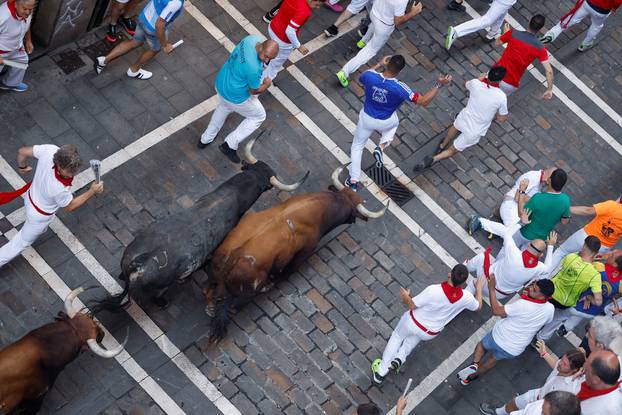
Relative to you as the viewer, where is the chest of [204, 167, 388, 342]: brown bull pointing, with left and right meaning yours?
facing away from the viewer and to the right of the viewer

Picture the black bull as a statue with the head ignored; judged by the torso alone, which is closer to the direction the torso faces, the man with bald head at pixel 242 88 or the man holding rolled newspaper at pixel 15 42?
the man with bald head

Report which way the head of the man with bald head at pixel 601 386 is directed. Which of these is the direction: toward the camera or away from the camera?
away from the camera

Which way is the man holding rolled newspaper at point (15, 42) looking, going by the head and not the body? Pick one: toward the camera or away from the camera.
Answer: toward the camera

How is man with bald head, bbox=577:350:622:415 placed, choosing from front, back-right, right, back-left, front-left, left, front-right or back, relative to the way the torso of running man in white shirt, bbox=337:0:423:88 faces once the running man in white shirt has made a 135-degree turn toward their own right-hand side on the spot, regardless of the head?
front-left

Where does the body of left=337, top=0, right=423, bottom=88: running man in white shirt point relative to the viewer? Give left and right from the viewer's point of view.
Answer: facing away from the viewer and to the right of the viewer

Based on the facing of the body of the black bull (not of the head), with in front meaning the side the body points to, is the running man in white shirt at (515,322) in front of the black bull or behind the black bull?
in front
